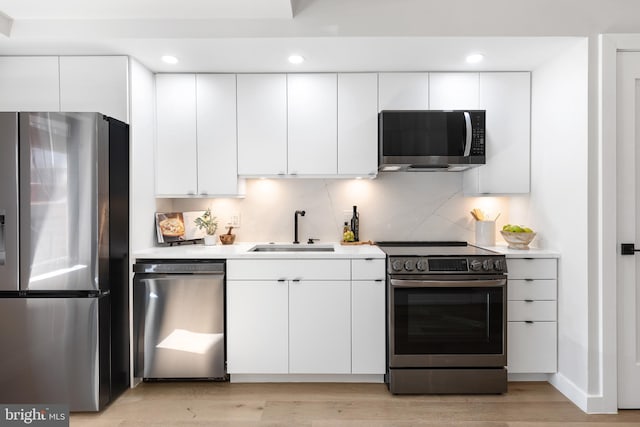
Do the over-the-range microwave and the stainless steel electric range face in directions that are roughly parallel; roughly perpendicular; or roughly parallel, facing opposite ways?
roughly parallel

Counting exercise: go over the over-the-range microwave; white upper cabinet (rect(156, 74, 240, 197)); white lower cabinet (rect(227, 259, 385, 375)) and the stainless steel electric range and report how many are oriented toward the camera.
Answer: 4

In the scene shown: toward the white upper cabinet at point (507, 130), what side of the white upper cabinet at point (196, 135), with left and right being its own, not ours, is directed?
left

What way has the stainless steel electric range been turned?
toward the camera

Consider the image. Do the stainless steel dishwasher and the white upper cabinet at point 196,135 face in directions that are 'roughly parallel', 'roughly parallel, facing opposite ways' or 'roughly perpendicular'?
roughly parallel

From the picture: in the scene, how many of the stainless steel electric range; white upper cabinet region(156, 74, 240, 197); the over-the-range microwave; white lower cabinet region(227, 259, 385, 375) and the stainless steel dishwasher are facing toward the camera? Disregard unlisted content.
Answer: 5

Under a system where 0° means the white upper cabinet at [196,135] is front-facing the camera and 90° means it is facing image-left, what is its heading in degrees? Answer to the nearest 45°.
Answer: approximately 0°

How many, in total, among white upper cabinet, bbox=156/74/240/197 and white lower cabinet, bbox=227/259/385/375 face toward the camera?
2

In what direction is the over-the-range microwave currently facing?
toward the camera

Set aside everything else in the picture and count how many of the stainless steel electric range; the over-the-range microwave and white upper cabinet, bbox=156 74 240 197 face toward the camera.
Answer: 3

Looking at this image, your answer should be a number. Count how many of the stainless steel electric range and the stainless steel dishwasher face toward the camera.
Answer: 2
